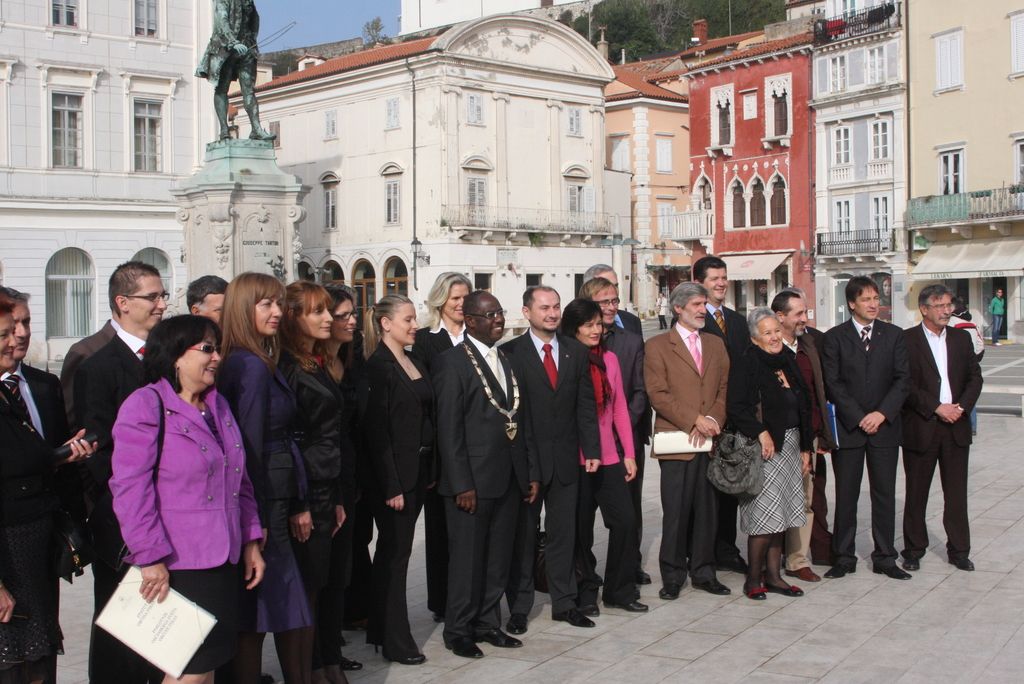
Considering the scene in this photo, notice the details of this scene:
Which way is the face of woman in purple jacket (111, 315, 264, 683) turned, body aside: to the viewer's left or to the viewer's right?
to the viewer's right

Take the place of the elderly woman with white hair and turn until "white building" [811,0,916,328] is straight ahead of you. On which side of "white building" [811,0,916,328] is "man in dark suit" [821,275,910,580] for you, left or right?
right

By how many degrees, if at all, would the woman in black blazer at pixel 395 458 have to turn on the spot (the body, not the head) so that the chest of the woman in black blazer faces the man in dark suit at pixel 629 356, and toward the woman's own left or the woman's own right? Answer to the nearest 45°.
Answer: approximately 90° to the woman's own left

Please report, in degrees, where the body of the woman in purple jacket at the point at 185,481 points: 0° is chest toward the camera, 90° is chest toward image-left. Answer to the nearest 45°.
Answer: approximately 315°

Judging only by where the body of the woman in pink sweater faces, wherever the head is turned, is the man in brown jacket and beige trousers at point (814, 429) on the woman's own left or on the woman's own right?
on the woman's own left

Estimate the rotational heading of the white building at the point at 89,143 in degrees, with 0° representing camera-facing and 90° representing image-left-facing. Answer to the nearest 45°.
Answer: approximately 315°

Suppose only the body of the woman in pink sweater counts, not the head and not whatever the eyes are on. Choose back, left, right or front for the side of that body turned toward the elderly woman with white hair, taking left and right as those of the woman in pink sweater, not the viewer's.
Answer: left
